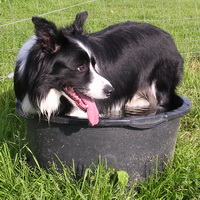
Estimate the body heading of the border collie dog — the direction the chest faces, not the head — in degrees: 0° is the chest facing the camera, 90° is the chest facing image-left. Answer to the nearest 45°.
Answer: approximately 90°
